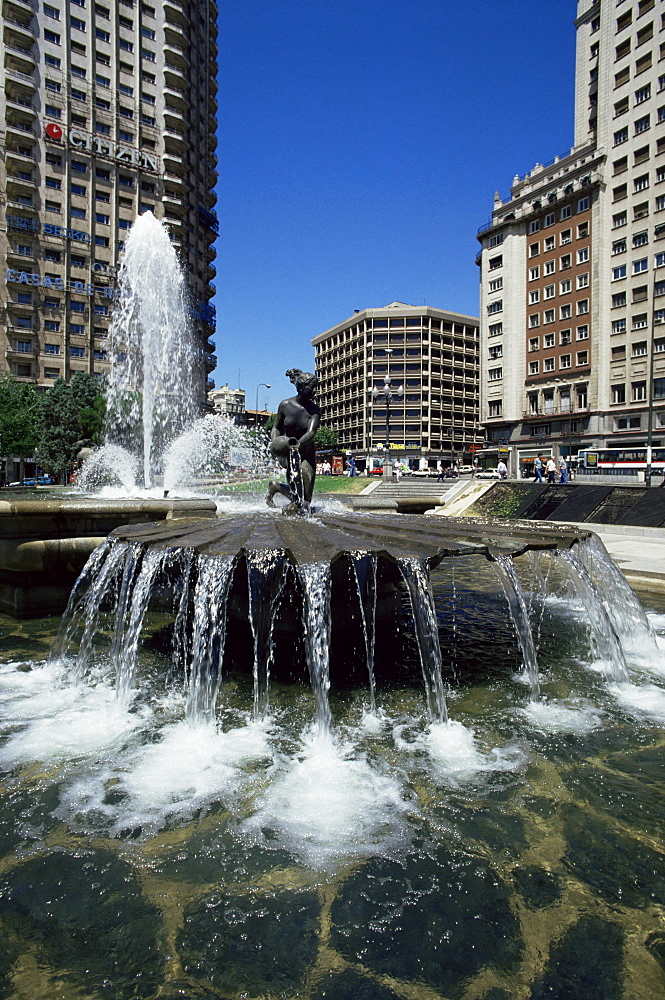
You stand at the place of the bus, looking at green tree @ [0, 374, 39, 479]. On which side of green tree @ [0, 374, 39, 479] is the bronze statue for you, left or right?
left

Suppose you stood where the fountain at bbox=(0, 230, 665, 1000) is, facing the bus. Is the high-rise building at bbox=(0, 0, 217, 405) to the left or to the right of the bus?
left

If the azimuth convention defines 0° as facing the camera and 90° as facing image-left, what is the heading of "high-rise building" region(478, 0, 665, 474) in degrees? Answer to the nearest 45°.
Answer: approximately 45°

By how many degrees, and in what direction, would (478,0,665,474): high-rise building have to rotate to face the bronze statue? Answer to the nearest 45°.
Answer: approximately 45° to its left

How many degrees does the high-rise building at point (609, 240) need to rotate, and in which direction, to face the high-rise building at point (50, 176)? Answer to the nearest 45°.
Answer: approximately 45° to its right

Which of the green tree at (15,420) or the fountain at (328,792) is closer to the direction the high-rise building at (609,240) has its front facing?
the green tree

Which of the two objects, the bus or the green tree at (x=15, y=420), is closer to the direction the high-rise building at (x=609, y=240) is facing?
the green tree

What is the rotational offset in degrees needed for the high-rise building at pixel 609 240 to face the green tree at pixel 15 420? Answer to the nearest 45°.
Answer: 0° — it already faces it

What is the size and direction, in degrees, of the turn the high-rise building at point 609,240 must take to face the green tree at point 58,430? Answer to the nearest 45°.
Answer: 0° — it already faces it
